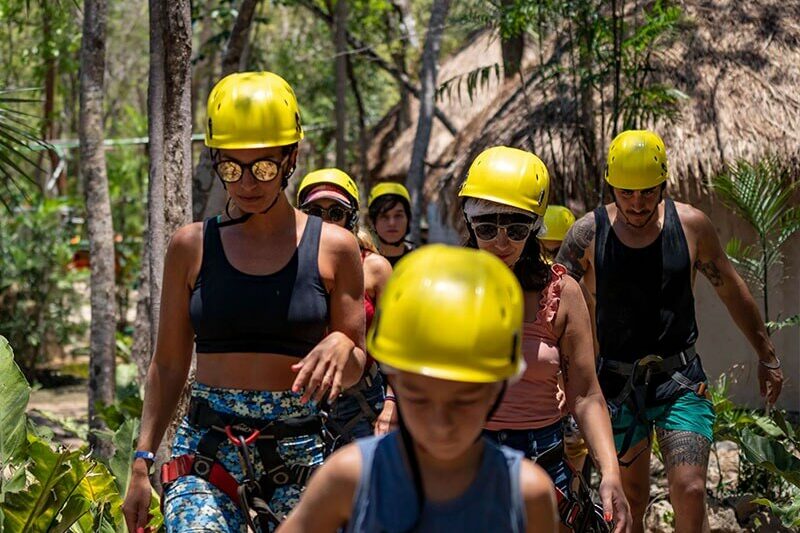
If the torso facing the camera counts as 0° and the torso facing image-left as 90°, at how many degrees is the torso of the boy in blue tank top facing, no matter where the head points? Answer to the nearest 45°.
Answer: approximately 0°

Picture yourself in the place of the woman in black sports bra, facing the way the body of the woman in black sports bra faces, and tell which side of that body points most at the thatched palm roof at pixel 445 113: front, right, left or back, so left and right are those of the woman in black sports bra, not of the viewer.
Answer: back

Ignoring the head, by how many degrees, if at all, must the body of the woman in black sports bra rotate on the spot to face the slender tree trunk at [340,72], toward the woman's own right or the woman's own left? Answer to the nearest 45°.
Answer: approximately 180°

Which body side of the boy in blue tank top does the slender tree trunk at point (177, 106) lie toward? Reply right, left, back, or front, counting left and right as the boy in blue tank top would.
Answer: back

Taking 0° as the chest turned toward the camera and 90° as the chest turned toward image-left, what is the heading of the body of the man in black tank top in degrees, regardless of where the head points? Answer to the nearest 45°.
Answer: approximately 0°

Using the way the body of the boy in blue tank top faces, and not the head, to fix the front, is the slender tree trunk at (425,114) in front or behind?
behind

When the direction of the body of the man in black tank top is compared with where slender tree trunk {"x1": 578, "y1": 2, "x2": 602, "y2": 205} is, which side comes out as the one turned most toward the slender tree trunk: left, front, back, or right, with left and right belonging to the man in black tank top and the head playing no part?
back

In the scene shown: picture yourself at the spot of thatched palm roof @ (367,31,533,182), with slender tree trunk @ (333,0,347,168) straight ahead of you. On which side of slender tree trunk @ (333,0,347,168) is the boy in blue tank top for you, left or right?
left
